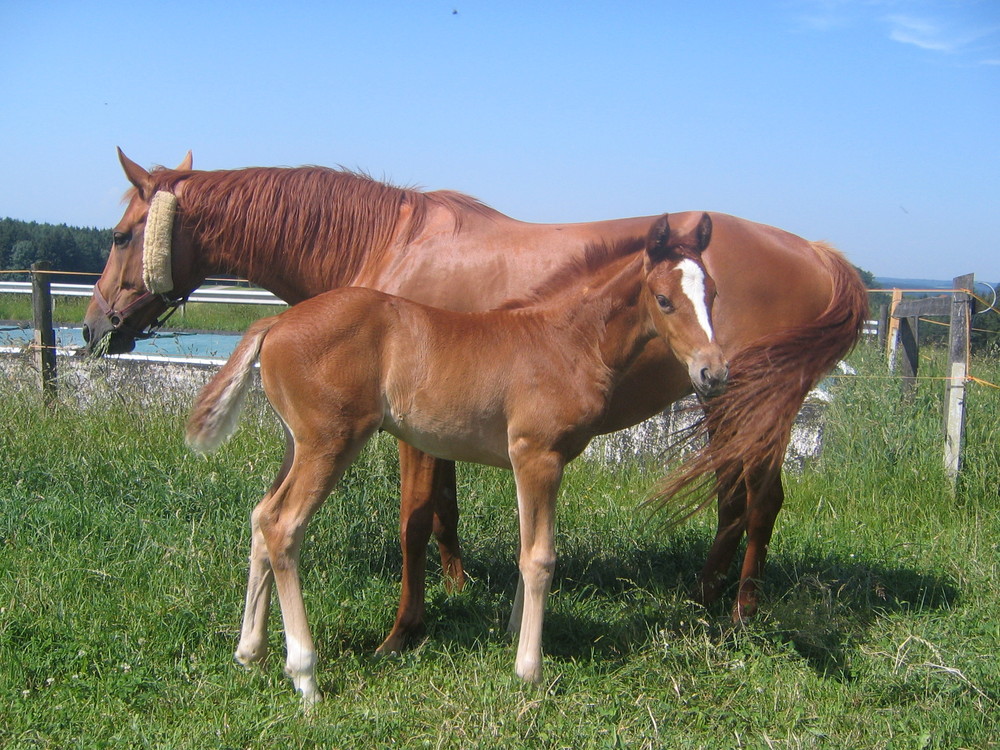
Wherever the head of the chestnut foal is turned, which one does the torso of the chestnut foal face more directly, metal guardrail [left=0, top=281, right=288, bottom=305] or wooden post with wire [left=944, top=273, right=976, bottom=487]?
the wooden post with wire

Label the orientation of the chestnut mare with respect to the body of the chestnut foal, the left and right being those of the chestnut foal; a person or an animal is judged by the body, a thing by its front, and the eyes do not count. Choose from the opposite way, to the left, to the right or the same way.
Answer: the opposite way

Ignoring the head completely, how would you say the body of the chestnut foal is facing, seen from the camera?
to the viewer's right

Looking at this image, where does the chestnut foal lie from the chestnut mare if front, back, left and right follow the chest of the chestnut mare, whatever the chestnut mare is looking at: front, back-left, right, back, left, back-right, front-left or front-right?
left

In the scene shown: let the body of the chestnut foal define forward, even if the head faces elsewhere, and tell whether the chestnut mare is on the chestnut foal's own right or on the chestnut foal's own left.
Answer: on the chestnut foal's own left

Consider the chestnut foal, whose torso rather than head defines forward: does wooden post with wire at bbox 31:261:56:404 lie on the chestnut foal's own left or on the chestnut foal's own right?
on the chestnut foal's own left

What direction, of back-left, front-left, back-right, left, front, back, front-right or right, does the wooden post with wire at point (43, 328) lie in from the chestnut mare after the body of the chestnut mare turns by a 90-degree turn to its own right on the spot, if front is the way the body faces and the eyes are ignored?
front-left

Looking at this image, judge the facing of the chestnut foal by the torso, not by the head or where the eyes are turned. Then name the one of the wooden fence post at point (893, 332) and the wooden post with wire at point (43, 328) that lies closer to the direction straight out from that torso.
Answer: the wooden fence post

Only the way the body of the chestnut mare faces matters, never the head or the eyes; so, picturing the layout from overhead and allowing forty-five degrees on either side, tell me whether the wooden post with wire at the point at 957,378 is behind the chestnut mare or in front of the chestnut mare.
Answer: behind

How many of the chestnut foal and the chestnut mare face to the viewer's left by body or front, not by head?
1

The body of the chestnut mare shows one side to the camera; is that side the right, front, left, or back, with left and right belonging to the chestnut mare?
left
